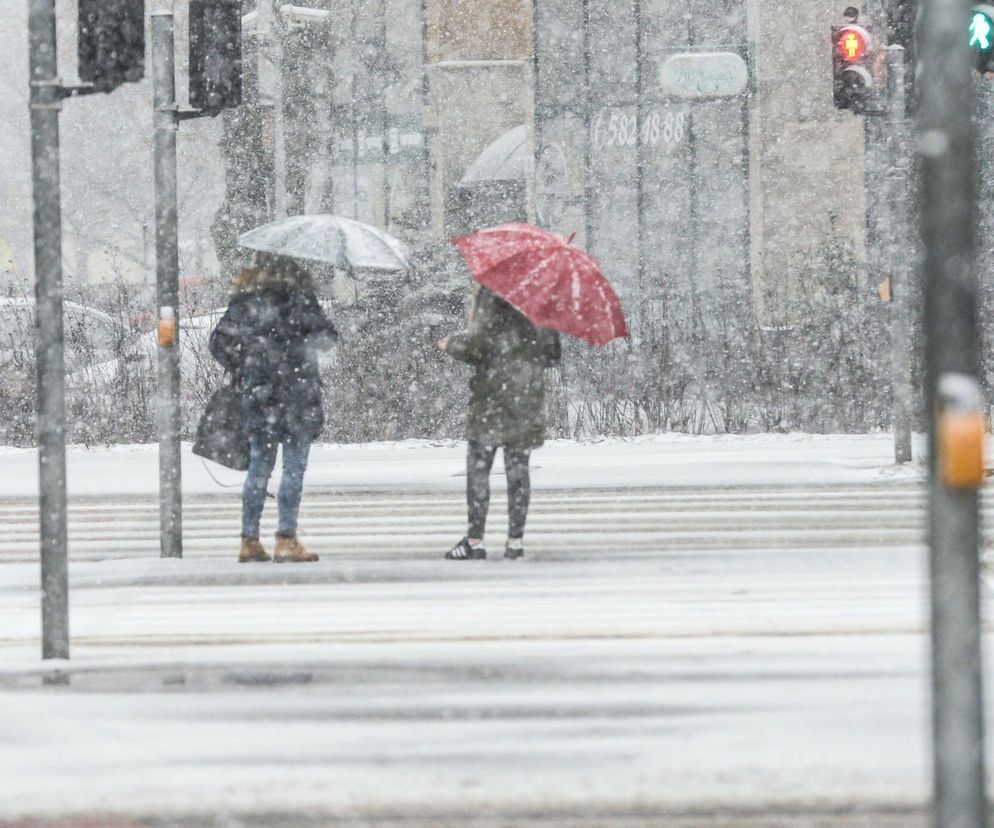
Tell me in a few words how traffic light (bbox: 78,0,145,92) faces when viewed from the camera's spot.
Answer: facing away from the viewer

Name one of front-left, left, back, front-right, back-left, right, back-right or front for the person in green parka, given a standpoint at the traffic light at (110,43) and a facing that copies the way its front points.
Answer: front-right

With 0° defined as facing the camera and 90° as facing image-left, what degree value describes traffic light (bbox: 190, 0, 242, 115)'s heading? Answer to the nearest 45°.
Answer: approximately 180°

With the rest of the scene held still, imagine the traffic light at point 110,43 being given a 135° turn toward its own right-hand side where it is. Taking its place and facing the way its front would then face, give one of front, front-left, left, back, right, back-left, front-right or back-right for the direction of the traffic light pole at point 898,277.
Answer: left

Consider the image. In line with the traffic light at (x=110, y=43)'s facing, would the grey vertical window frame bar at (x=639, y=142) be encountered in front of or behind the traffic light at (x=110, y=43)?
in front
